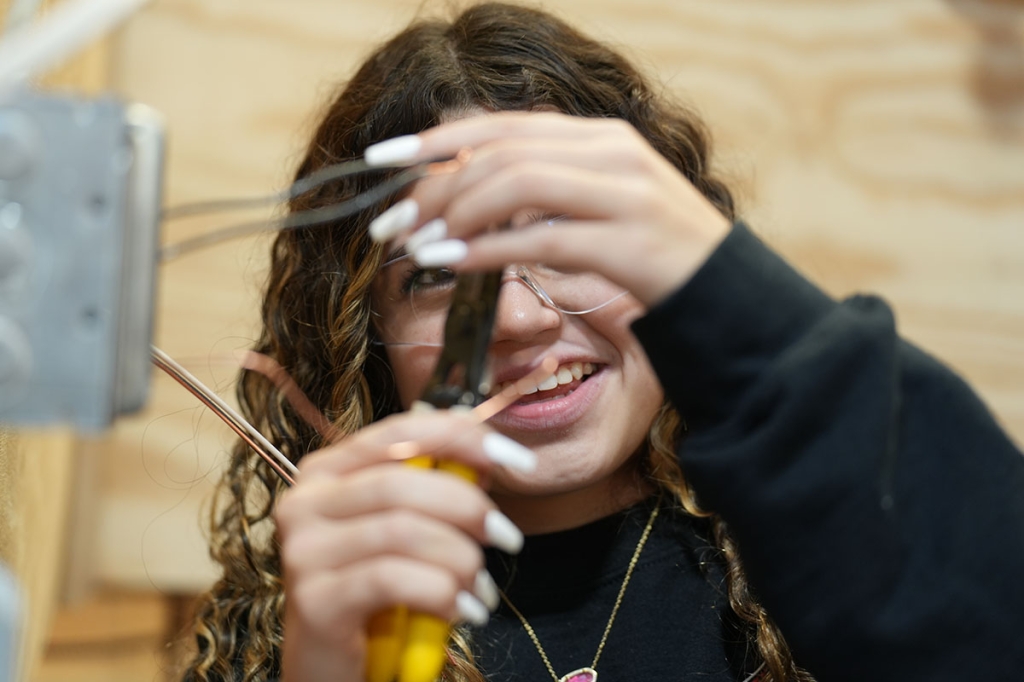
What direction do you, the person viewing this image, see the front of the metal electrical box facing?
facing to the right of the viewer

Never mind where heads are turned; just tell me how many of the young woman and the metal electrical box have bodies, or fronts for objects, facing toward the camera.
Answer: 1
